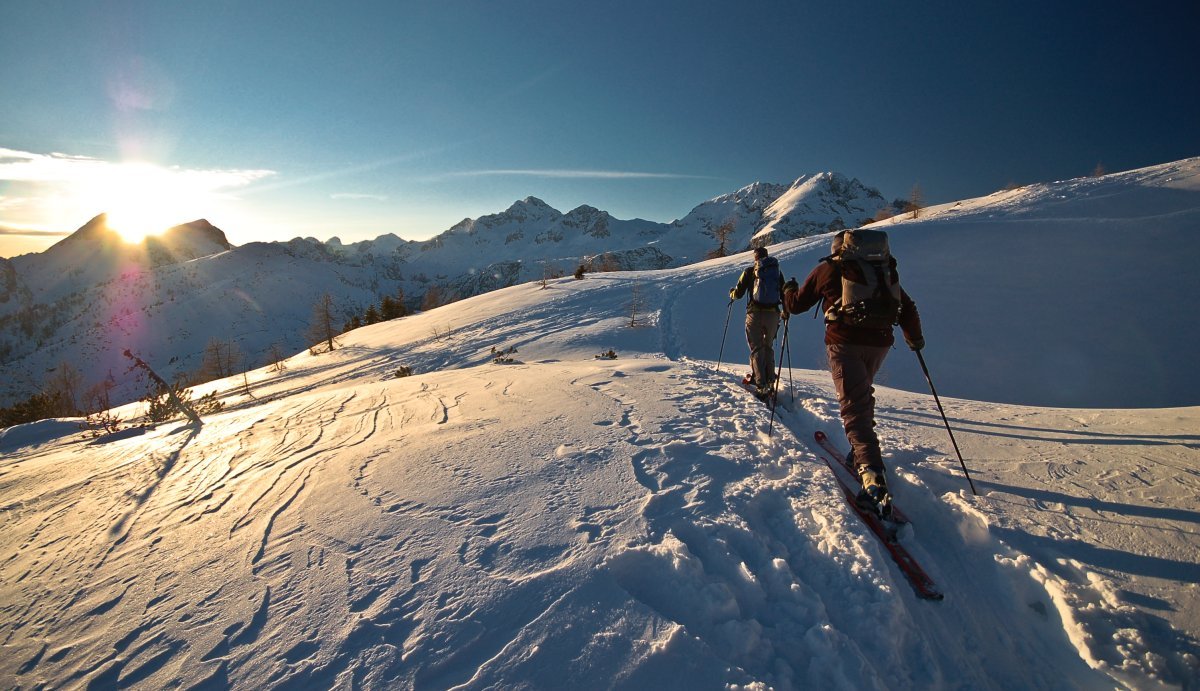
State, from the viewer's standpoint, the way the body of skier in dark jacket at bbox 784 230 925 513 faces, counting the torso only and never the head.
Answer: away from the camera

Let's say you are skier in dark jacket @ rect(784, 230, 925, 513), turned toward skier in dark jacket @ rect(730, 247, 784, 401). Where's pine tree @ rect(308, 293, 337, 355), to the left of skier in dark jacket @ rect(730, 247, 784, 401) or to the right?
left

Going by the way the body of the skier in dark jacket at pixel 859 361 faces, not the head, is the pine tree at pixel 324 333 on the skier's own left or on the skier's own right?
on the skier's own left

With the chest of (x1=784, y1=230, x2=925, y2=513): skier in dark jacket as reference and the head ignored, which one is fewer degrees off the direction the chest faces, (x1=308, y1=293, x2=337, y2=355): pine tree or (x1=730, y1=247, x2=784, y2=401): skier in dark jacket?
the skier in dark jacket
